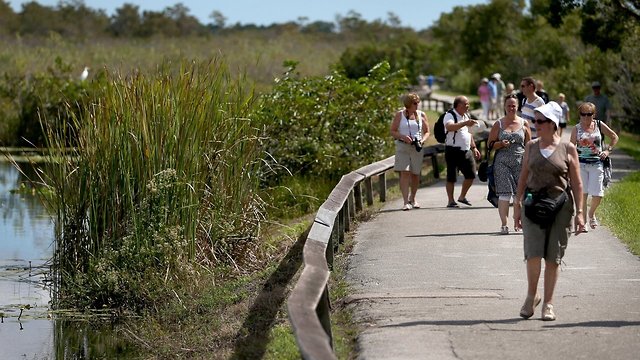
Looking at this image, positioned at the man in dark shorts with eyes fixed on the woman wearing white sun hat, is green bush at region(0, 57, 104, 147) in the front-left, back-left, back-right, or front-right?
back-right

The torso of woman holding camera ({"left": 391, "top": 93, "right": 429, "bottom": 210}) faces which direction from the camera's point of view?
toward the camera

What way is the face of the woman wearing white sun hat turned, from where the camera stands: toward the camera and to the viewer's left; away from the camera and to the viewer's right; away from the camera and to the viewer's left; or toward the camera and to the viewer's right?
toward the camera and to the viewer's left

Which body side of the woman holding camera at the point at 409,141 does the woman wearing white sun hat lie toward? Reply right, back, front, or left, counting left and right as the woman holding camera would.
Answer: front

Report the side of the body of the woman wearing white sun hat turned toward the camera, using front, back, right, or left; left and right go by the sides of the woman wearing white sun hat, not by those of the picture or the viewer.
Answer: front

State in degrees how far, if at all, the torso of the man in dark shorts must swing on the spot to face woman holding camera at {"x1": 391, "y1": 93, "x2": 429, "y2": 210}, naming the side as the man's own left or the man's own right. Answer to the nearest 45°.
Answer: approximately 135° to the man's own right

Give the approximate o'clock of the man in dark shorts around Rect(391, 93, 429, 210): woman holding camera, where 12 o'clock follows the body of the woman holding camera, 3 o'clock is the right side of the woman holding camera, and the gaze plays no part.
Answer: The man in dark shorts is roughly at 9 o'clock from the woman holding camera.

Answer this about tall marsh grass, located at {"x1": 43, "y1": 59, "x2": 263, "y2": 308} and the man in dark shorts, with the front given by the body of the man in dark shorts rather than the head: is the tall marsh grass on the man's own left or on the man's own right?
on the man's own right

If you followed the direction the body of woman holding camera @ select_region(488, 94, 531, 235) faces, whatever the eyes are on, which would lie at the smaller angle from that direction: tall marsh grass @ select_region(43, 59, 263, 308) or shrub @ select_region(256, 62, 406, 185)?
the tall marsh grass

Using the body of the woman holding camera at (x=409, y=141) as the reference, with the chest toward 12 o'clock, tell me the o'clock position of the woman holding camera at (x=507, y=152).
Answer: the woman holding camera at (x=507, y=152) is roughly at 11 o'clock from the woman holding camera at (x=409, y=141).

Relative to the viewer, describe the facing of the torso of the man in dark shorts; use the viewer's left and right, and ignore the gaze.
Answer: facing the viewer and to the right of the viewer

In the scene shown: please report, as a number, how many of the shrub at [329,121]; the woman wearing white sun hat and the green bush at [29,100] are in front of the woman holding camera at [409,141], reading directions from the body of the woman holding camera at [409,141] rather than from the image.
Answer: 1

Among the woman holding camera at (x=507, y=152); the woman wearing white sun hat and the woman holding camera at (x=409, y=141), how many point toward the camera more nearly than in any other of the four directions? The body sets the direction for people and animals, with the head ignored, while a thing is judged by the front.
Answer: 3
